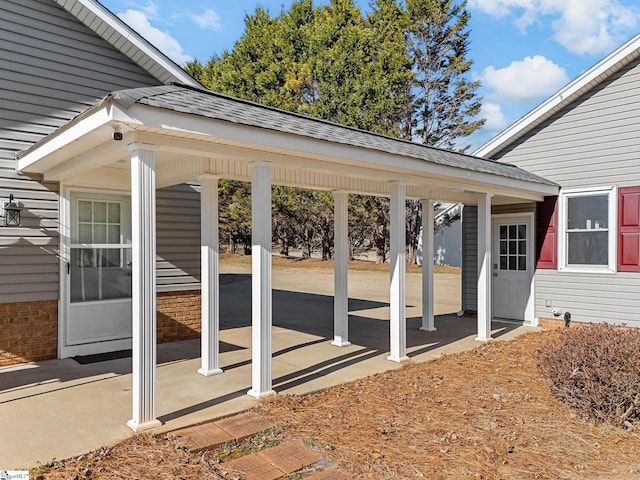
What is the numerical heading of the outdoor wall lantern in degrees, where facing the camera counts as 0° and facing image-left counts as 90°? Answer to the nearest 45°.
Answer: approximately 315°

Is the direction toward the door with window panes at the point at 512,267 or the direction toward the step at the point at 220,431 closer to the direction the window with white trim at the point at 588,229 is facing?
the step

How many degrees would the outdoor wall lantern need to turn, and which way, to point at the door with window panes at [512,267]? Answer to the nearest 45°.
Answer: approximately 45° to its left

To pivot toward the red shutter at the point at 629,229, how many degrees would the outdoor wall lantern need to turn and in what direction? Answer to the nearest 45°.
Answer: approximately 45° to its left

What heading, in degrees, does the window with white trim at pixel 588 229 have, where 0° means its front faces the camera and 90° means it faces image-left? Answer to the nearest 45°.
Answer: approximately 45°

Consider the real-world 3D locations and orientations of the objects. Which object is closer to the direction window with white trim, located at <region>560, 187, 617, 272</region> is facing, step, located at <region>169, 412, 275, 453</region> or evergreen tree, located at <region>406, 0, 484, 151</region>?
the step

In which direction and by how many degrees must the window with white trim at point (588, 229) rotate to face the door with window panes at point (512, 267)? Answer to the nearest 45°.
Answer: approximately 45° to its right

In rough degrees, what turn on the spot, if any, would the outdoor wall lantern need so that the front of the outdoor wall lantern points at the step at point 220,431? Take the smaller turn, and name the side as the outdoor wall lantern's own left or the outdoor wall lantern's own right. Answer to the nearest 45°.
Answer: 0° — it already faces it

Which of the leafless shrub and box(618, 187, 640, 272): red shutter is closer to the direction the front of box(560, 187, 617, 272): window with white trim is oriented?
the leafless shrub

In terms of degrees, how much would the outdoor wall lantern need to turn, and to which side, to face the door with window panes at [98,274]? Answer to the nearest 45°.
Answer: approximately 45° to its left
